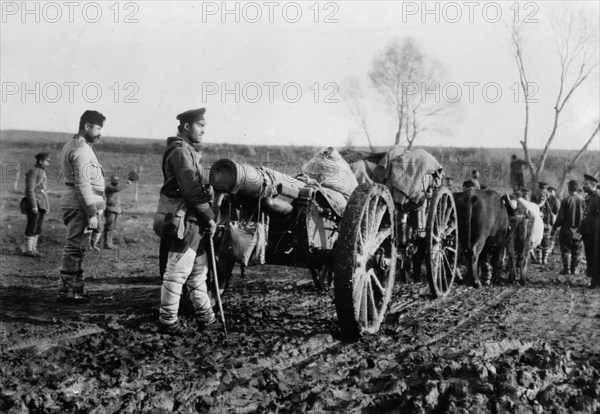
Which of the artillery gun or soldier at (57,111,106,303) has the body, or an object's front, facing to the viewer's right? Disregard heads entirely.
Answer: the soldier

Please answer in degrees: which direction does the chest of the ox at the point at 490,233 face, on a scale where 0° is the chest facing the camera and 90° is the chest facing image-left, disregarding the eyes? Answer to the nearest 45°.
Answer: approximately 225°

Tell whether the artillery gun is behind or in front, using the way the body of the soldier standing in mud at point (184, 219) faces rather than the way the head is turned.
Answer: in front

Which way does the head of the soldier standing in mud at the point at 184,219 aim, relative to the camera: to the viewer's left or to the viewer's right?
to the viewer's right

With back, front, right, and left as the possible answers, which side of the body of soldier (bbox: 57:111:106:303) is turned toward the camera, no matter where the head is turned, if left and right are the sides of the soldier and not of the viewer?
right

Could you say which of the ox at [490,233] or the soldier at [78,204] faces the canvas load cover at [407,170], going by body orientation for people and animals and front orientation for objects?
the soldier

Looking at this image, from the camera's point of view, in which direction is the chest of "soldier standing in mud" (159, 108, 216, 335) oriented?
to the viewer's right

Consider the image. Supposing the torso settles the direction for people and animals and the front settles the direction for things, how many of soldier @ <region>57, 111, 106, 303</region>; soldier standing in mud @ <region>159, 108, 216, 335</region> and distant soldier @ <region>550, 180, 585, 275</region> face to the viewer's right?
2

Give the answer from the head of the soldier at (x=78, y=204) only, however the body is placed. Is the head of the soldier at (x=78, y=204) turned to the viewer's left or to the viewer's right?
to the viewer's right

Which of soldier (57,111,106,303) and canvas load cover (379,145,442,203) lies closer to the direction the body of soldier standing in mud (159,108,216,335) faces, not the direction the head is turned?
the canvas load cover
